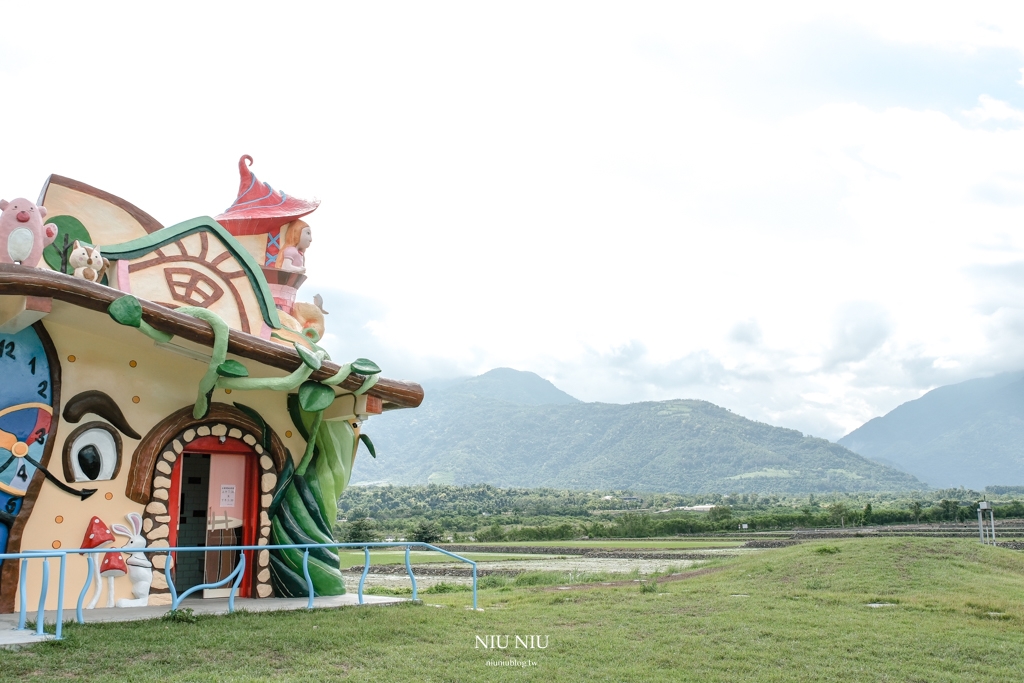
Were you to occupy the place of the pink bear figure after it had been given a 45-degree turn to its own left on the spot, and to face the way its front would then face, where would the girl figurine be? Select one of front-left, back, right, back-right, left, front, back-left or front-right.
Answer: left

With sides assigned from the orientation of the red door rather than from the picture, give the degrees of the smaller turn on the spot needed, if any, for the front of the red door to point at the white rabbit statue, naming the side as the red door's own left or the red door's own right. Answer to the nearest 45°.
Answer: approximately 45° to the red door's own right

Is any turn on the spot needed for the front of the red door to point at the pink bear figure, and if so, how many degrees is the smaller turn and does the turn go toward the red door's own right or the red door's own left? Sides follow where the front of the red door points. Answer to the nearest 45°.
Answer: approximately 45° to the red door's own right

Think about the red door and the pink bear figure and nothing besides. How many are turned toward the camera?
2

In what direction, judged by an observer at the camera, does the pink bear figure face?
facing the viewer

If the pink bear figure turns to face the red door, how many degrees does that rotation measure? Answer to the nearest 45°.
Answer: approximately 135° to its left
